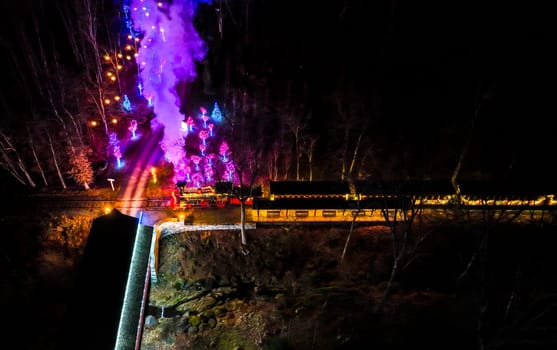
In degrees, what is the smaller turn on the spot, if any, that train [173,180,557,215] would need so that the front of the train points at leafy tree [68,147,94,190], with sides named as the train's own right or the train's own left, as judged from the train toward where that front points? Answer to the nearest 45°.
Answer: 0° — it already faces it

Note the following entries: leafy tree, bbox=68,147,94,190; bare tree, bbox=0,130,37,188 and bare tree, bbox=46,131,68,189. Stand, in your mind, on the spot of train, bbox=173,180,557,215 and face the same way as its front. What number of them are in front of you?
3

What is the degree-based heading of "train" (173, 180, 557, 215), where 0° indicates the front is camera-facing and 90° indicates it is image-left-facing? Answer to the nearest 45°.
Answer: approximately 90°

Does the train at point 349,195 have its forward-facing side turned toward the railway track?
yes

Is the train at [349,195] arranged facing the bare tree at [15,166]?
yes

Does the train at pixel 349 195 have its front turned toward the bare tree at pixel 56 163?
yes

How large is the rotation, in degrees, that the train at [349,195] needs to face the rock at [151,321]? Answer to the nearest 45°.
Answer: approximately 45° to its left
